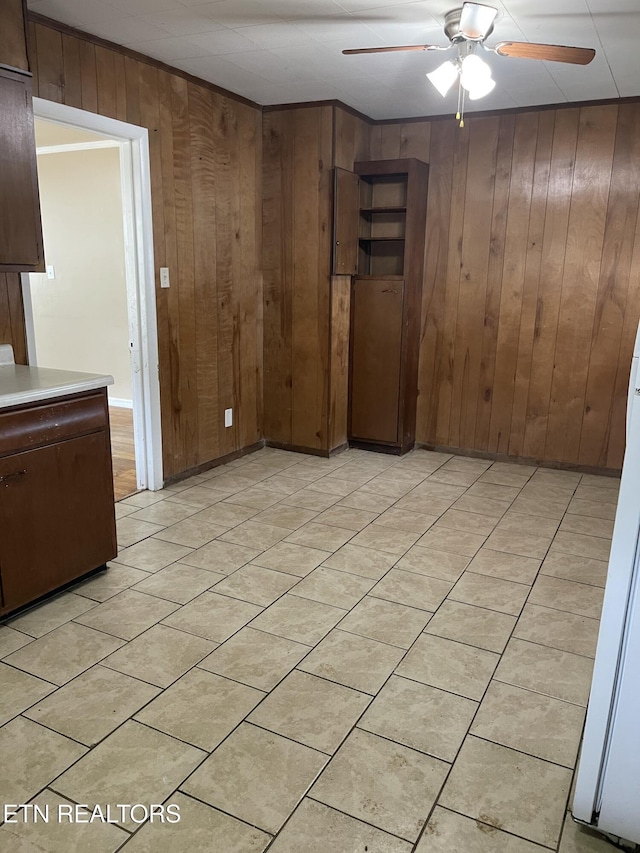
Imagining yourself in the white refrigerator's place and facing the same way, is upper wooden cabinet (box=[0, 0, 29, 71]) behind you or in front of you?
in front

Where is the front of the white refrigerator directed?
to the viewer's left

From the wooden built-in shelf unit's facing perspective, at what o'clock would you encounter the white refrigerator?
The white refrigerator is roughly at 10 o'clock from the wooden built-in shelf unit.

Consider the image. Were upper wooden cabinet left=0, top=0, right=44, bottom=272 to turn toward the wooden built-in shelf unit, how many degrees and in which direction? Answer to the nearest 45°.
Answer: approximately 90° to its left

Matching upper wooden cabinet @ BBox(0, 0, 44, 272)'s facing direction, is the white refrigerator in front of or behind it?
in front

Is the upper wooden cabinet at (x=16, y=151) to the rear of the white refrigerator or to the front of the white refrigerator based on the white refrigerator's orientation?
to the front

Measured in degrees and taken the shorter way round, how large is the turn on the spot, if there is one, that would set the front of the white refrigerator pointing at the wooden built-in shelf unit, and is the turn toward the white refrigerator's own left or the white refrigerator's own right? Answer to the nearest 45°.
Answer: approximately 45° to the white refrigerator's own right

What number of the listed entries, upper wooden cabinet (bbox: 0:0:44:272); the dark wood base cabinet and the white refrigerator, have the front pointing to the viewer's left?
1

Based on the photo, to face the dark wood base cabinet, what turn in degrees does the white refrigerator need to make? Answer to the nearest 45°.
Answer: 0° — it already faces it

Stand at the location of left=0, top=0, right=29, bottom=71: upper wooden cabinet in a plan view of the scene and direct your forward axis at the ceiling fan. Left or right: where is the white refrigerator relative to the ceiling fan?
right

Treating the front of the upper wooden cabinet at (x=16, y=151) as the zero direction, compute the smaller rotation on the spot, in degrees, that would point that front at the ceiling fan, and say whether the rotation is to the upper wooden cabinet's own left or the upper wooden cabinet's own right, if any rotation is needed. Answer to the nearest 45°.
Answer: approximately 45° to the upper wooden cabinet's own left

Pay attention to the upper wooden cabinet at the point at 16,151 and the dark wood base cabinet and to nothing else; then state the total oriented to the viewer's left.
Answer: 0

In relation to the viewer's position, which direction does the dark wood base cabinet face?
facing the viewer and to the right of the viewer
